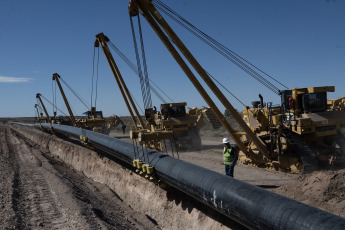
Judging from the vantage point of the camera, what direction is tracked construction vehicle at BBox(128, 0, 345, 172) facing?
facing away from the viewer and to the left of the viewer

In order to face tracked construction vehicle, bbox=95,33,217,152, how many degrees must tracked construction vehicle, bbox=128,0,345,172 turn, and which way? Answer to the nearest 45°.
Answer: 0° — it already faces it

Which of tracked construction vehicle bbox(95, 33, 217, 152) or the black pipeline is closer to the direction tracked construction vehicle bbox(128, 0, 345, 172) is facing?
the tracked construction vehicle
